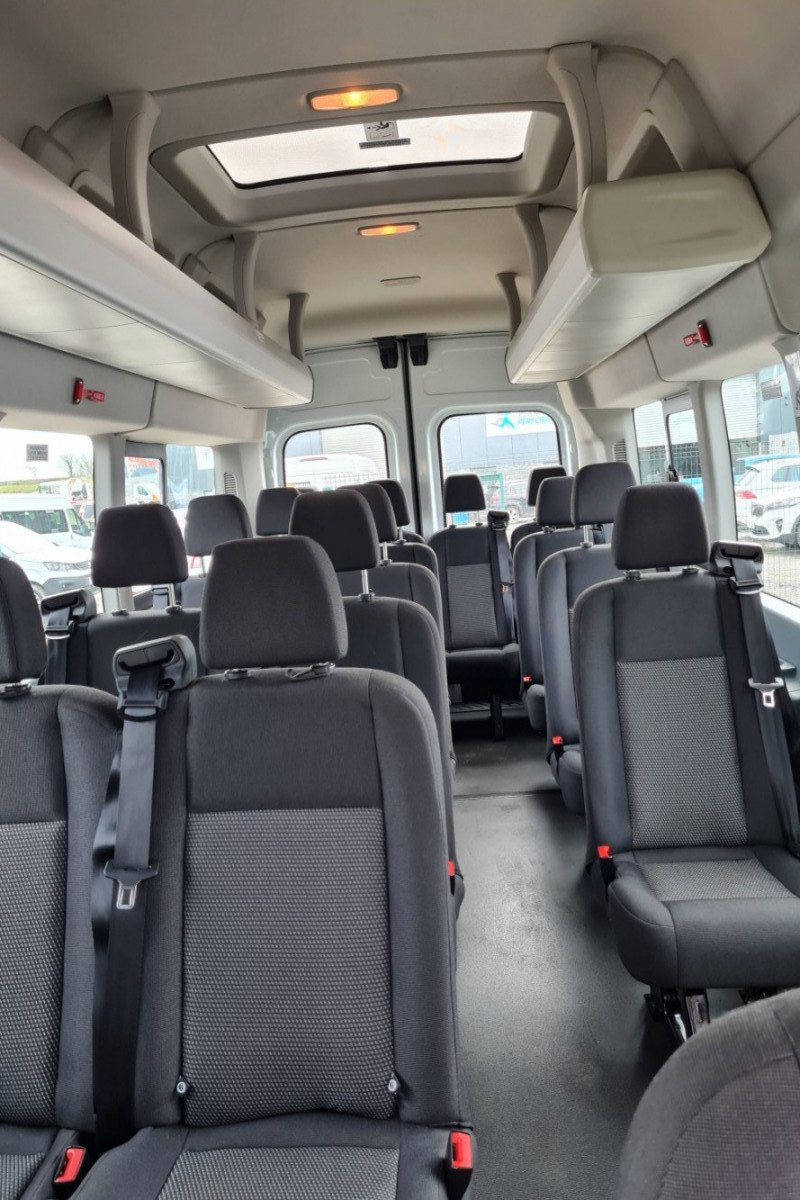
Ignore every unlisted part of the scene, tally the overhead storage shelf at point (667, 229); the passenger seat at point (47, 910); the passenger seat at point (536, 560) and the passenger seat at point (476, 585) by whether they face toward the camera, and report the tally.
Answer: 3

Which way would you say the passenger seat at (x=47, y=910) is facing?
toward the camera

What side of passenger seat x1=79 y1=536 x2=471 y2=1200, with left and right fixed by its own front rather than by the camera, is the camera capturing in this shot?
front

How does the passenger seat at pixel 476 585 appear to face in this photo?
toward the camera

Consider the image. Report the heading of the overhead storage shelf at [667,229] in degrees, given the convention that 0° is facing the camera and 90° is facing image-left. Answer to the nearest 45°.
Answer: approximately 90°

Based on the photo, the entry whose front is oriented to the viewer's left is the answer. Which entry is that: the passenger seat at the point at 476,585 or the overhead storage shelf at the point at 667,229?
the overhead storage shelf

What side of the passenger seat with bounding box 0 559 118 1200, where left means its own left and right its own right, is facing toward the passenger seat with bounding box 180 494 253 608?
back

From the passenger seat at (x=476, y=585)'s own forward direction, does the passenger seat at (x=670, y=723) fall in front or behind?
in front

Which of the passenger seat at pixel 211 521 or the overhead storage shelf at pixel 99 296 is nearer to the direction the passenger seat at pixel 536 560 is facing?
the overhead storage shelf

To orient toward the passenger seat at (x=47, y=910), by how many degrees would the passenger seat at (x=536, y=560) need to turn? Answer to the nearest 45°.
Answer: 0° — it already faces it

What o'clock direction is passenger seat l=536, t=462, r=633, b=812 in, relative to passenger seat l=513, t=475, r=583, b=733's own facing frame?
passenger seat l=536, t=462, r=633, b=812 is roughly at 12 o'clock from passenger seat l=513, t=475, r=583, b=733.

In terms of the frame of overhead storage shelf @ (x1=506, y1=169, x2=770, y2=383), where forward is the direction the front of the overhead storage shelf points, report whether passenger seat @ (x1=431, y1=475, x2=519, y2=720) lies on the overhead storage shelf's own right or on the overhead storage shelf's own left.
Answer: on the overhead storage shelf's own right

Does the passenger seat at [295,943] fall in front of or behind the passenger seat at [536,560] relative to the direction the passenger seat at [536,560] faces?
in front

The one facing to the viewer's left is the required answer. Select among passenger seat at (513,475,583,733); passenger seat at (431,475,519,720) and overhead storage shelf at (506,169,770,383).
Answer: the overhead storage shelf
